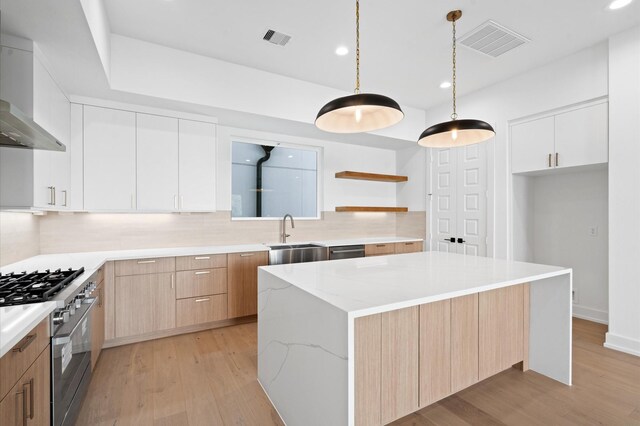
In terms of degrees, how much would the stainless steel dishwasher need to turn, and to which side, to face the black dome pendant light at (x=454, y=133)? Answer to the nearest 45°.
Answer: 0° — it already faces it

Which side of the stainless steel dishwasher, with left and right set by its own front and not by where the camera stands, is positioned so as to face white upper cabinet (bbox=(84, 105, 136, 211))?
right

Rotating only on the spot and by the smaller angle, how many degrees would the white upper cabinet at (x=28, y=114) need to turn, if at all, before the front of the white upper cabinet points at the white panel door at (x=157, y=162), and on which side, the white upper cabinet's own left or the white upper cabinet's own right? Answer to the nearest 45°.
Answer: approximately 45° to the white upper cabinet's own left

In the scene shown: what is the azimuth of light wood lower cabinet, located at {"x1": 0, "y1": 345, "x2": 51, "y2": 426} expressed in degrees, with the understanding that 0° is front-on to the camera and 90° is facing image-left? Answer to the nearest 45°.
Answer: approximately 270°

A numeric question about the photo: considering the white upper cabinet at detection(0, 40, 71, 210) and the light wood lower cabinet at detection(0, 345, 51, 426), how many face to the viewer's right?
2

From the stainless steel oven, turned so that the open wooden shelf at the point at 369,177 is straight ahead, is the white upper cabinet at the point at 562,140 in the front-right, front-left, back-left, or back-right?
front-right

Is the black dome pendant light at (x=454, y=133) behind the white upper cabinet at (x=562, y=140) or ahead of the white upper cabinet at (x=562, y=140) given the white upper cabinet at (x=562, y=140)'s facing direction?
ahead

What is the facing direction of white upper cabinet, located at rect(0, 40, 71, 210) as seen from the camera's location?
facing to the right of the viewer

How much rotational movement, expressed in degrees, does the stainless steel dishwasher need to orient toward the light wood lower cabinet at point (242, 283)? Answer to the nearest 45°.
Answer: approximately 90° to its right

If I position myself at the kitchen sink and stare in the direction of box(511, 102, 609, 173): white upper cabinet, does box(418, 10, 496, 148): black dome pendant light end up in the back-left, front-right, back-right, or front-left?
front-right

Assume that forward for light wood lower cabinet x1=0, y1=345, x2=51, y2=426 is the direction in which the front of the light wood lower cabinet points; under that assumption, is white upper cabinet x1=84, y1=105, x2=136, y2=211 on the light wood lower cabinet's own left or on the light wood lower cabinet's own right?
on the light wood lower cabinet's own left
